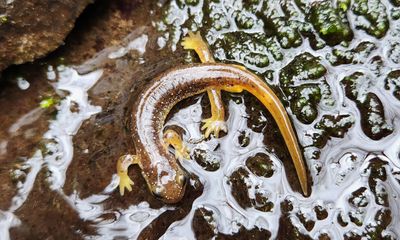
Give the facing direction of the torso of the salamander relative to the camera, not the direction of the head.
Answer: toward the camera
